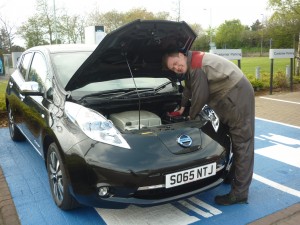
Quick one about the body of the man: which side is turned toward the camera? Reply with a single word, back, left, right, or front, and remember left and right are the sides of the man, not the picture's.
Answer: left

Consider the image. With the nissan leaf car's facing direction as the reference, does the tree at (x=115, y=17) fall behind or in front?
behind

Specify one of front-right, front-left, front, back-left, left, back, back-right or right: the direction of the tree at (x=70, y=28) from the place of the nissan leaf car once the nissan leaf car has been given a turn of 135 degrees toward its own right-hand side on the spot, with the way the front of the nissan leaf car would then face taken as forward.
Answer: right

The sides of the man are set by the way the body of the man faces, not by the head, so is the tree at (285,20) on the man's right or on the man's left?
on the man's right

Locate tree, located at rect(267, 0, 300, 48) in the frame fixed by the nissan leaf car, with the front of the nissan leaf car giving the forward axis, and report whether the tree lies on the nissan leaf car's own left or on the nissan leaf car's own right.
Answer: on the nissan leaf car's own left

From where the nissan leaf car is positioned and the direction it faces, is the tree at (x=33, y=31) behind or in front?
behind

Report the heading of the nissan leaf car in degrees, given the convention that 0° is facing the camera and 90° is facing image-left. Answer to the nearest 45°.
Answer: approximately 315°

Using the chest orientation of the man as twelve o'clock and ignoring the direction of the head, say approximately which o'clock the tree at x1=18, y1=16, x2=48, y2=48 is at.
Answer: The tree is roughly at 2 o'clock from the man.

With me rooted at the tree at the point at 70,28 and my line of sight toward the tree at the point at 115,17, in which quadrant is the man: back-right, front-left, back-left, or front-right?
back-right
